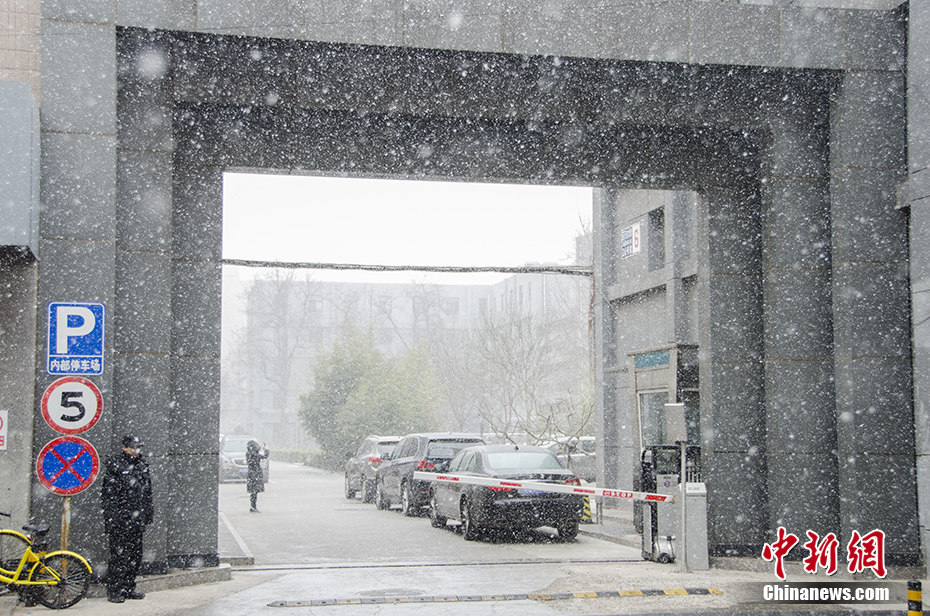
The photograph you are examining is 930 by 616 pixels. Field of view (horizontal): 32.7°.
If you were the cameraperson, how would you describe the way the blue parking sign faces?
facing the viewer

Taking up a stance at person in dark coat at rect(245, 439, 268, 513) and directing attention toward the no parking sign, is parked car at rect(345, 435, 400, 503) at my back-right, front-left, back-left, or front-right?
back-left

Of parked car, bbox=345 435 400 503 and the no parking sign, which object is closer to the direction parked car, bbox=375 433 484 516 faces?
the parked car

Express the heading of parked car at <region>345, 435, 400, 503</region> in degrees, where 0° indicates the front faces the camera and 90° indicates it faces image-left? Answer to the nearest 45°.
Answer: approximately 135°
